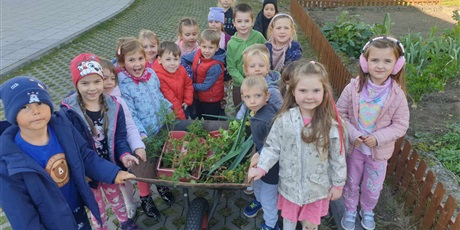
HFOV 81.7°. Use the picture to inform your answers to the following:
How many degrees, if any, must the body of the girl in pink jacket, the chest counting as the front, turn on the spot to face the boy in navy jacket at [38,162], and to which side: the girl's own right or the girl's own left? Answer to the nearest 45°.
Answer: approximately 45° to the girl's own right

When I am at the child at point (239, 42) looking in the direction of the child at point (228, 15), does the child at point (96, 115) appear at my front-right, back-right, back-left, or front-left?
back-left

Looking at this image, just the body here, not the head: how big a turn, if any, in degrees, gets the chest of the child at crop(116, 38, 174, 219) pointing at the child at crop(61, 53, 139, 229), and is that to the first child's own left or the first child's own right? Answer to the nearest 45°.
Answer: approximately 90° to the first child's own right

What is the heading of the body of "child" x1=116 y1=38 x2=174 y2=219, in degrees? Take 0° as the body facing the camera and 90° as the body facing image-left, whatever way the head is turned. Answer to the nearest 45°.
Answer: approximately 315°

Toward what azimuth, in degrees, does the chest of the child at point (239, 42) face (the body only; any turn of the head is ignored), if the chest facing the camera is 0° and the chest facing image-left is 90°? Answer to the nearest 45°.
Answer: approximately 0°

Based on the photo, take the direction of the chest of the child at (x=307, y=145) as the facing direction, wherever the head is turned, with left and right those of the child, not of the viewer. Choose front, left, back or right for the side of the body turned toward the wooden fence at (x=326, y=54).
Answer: back

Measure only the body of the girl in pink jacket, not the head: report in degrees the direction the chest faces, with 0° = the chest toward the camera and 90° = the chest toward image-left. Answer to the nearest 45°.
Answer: approximately 0°

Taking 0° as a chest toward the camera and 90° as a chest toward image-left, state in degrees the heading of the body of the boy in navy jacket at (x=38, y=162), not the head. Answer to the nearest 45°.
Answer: approximately 315°
